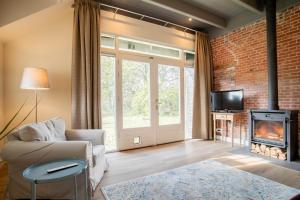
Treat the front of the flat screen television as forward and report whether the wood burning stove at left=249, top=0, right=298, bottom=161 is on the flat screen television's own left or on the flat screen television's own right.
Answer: on the flat screen television's own left

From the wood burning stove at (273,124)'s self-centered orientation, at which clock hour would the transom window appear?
The transom window is roughly at 1 o'clock from the wood burning stove.

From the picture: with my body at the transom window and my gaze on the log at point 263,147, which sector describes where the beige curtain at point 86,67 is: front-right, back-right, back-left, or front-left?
back-right

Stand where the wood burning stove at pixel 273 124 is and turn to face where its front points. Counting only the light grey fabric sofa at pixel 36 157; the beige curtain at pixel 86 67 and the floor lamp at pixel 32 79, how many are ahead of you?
3

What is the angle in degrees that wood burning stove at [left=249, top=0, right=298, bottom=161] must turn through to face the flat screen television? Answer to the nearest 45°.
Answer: approximately 90° to its right

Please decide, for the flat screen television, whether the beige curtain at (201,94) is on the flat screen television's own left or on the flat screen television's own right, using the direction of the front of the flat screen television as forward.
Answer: on the flat screen television's own right

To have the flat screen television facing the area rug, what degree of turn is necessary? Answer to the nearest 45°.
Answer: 0° — it already faces it

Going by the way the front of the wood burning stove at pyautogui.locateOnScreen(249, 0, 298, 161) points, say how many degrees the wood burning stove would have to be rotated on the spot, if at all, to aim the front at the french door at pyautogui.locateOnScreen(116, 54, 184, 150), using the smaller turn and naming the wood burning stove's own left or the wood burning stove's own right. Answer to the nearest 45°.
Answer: approximately 45° to the wood burning stove's own right
